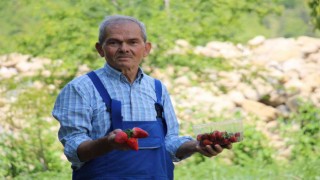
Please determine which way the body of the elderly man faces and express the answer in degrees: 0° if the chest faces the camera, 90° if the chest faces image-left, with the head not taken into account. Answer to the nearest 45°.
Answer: approximately 315°
